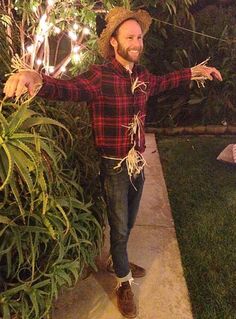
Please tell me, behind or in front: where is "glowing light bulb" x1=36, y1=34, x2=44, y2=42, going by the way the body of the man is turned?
behind

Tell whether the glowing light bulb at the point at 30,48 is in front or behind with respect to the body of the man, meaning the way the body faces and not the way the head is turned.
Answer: behind

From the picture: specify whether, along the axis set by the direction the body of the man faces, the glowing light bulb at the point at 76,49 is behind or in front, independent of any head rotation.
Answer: behind

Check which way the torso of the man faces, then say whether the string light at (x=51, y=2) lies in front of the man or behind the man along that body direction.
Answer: behind

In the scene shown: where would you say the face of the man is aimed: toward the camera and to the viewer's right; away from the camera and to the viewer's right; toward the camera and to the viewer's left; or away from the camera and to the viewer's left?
toward the camera and to the viewer's right

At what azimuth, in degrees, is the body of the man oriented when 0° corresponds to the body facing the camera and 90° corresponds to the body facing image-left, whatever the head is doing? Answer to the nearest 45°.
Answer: approximately 315°

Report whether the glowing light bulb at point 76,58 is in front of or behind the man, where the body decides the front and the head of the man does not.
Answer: behind
